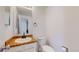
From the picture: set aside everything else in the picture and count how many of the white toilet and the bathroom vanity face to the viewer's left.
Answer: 0

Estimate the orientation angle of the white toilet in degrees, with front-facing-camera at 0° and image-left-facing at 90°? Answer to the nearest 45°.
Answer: approximately 315°
